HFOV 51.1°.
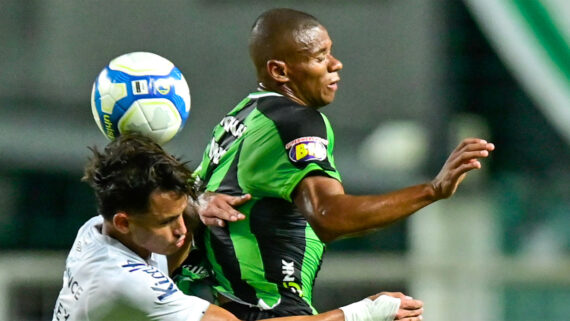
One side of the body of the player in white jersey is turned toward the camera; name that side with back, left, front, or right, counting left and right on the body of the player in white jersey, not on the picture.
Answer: right

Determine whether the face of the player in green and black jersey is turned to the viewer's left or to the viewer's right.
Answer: to the viewer's right
